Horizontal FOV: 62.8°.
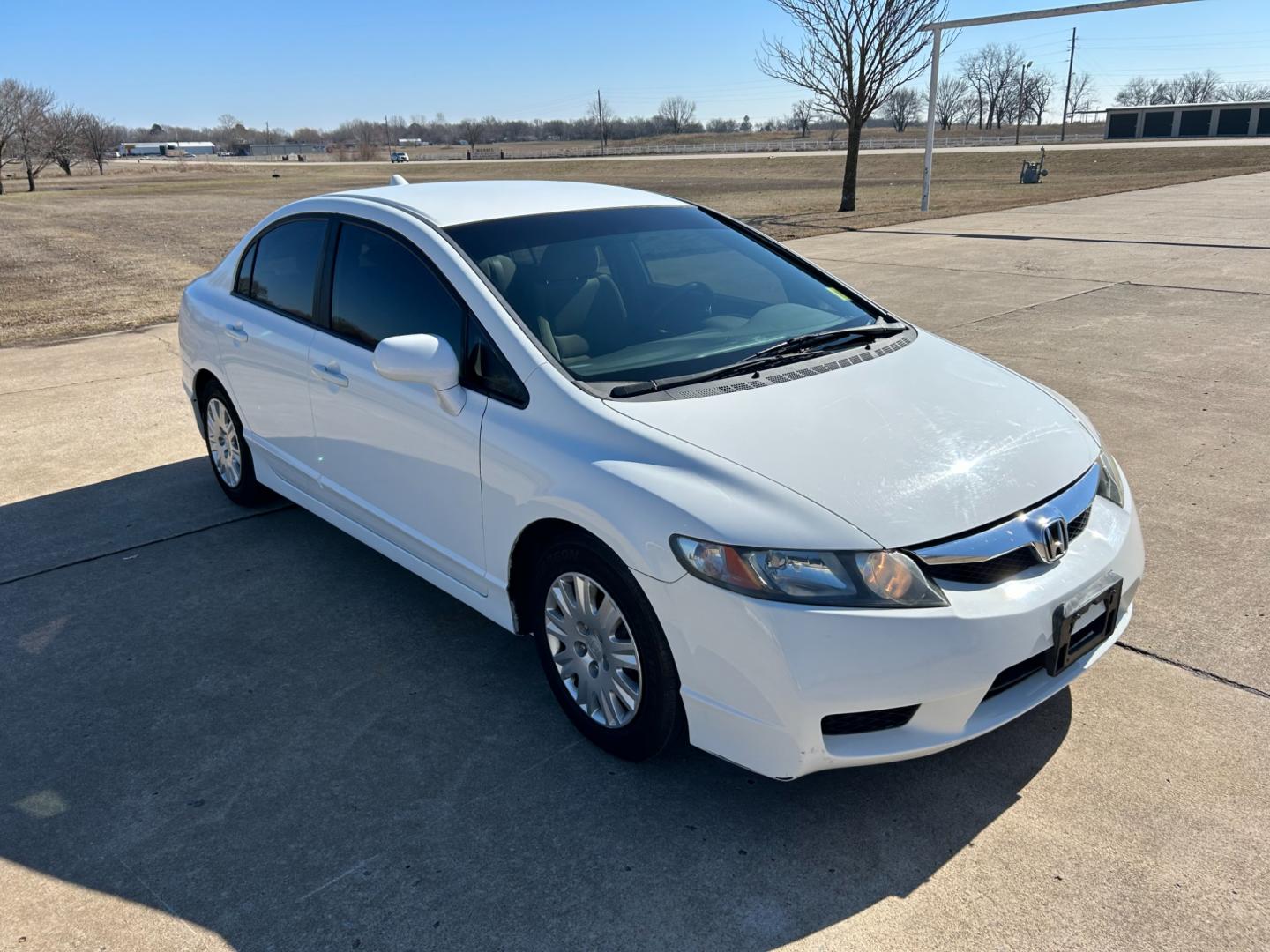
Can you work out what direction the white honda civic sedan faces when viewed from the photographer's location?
facing the viewer and to the right of the viewer
